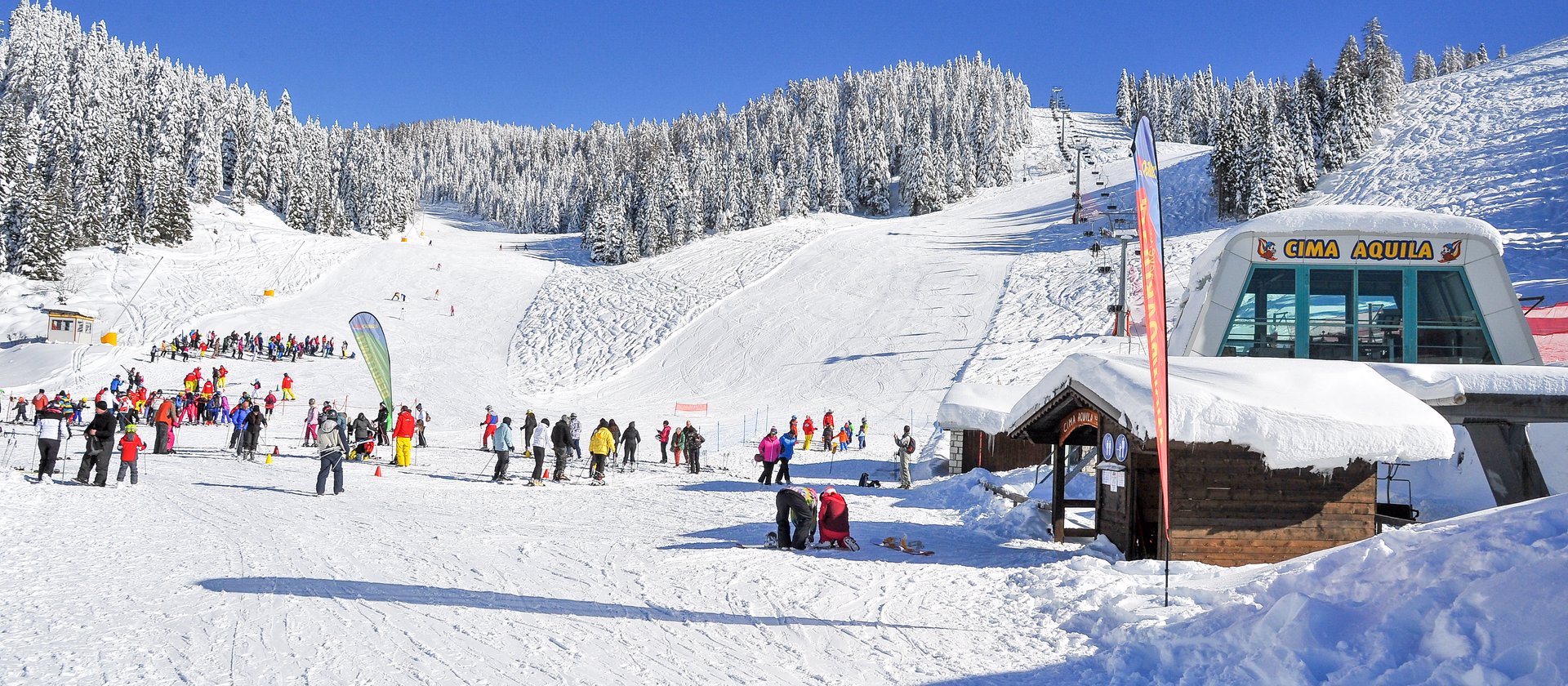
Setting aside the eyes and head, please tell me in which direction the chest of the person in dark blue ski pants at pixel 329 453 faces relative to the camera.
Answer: away from the camera

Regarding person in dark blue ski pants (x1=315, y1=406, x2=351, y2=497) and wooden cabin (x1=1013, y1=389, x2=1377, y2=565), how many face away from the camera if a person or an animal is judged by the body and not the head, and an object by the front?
1

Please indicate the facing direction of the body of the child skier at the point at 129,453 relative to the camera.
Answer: away from the camera

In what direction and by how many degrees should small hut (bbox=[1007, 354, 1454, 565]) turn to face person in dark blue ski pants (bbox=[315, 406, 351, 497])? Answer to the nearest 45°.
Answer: approximately 45° to its right

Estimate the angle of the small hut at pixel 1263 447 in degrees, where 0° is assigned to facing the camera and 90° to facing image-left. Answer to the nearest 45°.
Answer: approximately 45°

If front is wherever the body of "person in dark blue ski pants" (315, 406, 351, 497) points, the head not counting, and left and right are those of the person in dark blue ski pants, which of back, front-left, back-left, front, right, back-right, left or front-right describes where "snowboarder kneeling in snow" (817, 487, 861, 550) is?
back-right

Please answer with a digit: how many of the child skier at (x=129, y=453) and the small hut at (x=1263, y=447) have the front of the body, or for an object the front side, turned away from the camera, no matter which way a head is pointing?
1

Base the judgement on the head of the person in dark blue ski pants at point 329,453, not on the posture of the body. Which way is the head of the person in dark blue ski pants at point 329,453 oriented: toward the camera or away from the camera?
away from the camera

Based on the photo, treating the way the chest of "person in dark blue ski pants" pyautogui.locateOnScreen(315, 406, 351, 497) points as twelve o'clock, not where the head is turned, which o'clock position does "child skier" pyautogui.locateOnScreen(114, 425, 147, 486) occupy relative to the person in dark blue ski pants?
The child skier is roughly at 10 o'clock from the person in dark blue ski pants.

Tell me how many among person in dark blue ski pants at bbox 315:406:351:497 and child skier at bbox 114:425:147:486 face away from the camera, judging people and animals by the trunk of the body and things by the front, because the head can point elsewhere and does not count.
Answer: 2

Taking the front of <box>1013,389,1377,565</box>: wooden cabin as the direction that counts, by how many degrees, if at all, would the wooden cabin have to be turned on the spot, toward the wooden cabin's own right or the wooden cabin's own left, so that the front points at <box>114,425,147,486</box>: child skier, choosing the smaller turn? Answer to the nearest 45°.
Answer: approximately 45° to the wooden cabin's own right

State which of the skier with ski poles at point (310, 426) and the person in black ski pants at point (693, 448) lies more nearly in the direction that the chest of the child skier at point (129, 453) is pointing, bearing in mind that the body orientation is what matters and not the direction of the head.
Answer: the skier with ski poles

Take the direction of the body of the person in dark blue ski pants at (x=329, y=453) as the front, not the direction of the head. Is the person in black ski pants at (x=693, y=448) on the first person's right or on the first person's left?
on the first person's right
